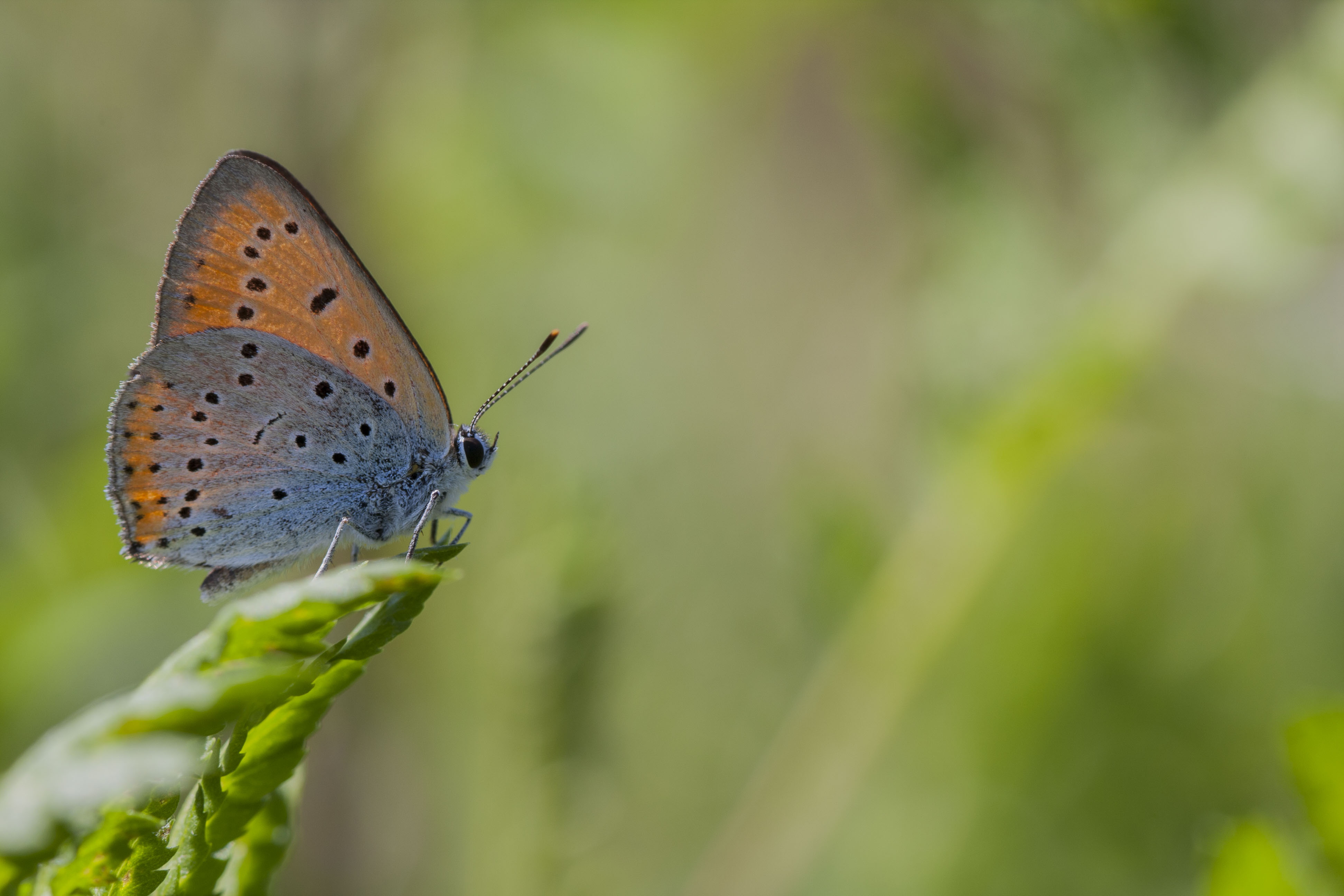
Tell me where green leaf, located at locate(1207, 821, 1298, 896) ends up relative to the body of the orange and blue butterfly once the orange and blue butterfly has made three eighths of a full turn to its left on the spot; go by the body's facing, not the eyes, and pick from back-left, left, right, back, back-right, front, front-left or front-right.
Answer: back

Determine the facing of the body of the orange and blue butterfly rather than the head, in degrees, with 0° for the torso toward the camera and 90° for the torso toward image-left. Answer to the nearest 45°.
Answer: approximately 270°
